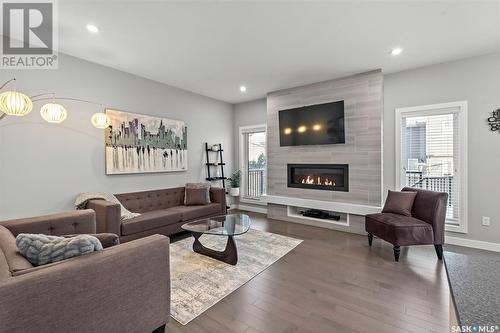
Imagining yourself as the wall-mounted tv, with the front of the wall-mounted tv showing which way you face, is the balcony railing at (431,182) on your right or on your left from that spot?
on your left

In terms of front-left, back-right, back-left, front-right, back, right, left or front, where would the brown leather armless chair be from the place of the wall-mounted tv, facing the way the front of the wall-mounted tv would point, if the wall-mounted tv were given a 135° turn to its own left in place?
front-right

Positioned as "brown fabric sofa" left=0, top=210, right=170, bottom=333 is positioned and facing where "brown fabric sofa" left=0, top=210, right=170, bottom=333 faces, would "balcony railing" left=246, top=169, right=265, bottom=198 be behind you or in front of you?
in front

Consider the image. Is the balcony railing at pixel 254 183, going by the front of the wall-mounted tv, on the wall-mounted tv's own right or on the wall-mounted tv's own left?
on the wall-mounted tv's own right

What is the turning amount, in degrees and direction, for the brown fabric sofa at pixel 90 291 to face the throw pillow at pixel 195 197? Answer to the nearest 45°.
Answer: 0° — it already faces it

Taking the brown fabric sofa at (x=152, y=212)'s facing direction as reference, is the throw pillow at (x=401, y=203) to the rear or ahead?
ahead

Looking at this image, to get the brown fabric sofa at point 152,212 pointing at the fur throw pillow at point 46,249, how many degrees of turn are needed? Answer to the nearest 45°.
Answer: approximately 45° to its right

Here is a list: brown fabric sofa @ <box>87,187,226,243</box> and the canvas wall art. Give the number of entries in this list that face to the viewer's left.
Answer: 0

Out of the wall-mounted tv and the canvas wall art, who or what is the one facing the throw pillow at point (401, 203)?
the canvas wall art

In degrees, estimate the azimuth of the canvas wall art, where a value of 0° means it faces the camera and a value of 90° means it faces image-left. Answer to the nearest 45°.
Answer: approximately 315°

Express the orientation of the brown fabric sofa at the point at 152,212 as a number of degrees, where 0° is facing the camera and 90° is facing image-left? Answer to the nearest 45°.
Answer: approximately 315°

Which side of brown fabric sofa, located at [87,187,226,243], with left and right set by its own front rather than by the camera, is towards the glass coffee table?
front

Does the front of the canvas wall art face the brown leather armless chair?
yes
